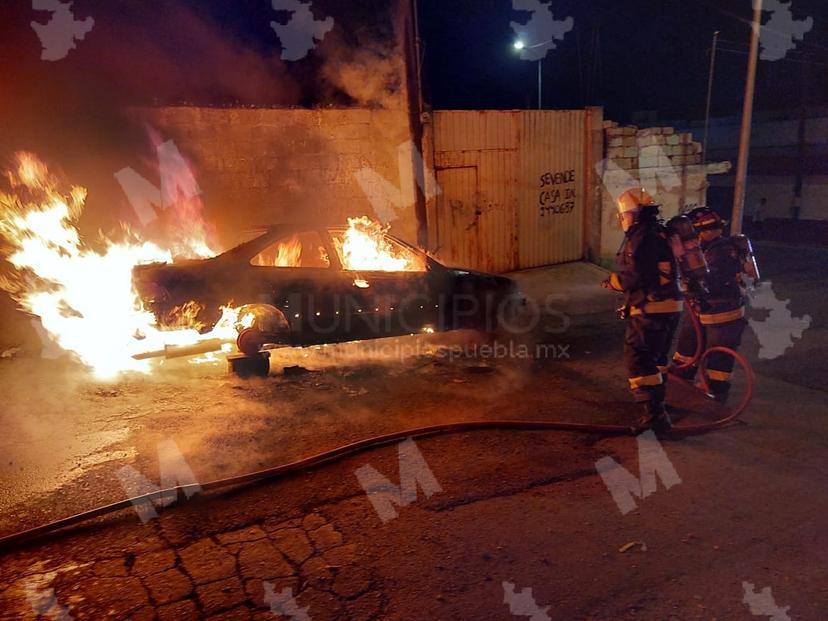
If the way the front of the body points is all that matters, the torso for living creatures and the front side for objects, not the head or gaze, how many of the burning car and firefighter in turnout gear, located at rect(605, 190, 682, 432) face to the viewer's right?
1

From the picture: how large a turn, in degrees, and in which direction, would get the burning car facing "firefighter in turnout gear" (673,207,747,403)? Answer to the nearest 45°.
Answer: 0° — it already faces them

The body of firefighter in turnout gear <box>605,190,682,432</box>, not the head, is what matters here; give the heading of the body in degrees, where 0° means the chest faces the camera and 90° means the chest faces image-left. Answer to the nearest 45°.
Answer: approximately 90°

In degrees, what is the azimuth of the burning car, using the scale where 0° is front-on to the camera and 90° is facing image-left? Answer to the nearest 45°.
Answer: approximately 270°

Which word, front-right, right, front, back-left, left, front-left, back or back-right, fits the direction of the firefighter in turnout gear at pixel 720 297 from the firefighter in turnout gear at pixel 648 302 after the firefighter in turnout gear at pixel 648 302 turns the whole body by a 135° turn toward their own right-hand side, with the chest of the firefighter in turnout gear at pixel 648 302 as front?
front

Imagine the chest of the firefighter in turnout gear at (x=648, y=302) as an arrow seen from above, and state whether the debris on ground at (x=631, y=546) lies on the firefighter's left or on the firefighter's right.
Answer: on the firefighter's left

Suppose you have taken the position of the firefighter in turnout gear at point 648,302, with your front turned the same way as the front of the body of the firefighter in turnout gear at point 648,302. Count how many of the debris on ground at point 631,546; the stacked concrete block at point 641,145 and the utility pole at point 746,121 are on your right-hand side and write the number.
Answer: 2
